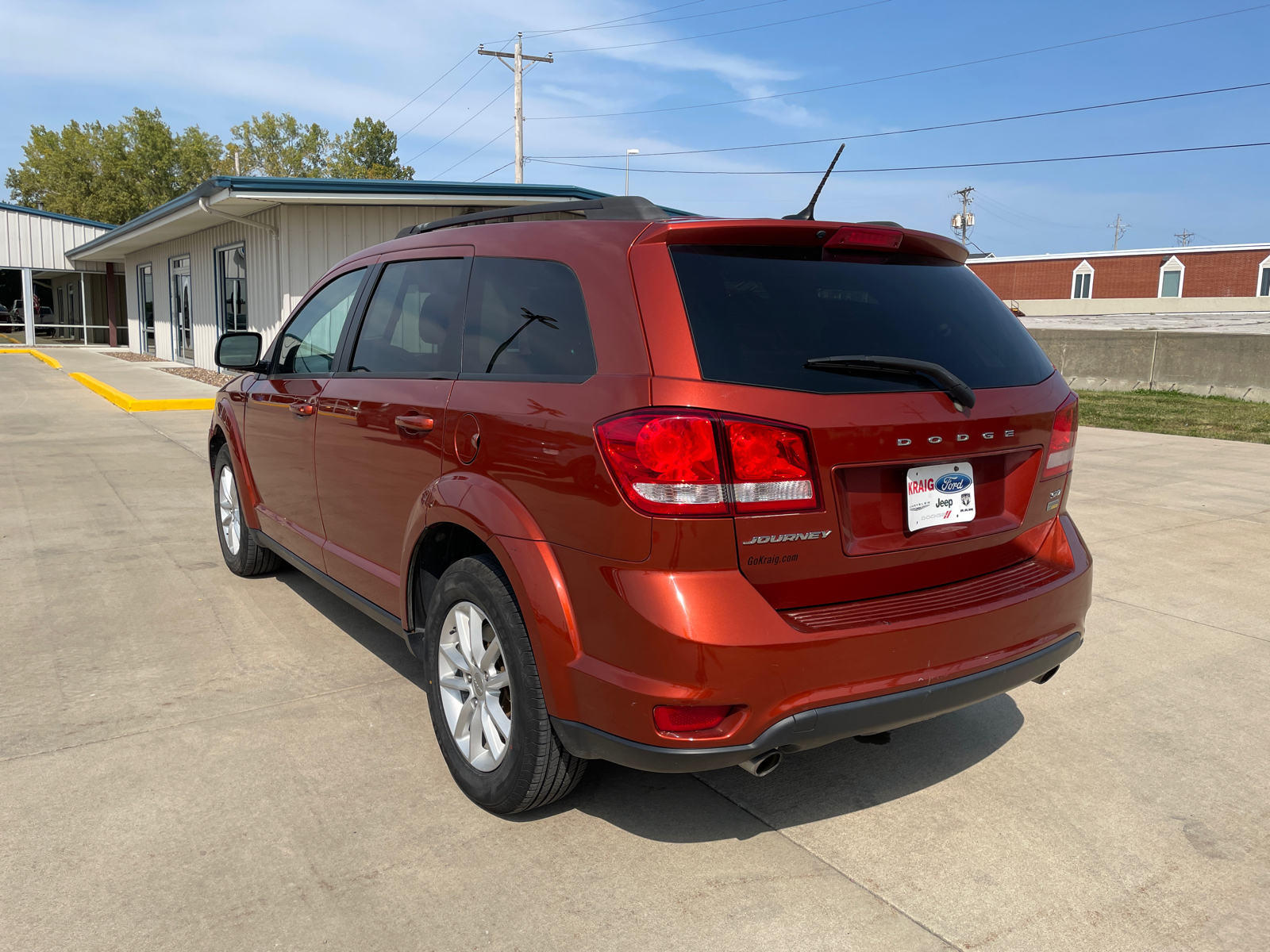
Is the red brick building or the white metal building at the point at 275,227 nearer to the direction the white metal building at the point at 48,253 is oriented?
the white metal building

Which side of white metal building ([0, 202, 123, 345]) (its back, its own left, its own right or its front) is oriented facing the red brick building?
left

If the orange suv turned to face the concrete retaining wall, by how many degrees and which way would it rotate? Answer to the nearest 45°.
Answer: approximately 90° to its right

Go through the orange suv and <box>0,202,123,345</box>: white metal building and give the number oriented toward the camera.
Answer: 1

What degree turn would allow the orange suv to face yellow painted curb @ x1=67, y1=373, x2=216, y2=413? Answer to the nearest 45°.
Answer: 0° — it already faces it

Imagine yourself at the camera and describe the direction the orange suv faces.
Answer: facing away from the viewer and to the left of the viewer

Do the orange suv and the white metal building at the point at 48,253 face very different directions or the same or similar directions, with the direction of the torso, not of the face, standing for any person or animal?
very different directions

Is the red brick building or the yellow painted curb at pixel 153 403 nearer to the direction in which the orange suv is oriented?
the yellow painted curb
